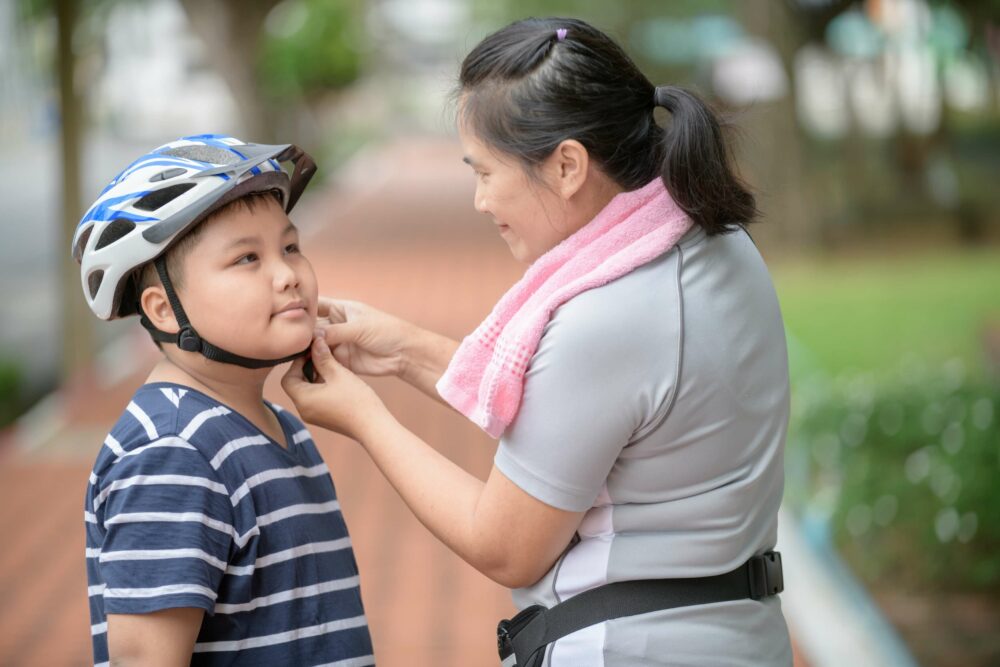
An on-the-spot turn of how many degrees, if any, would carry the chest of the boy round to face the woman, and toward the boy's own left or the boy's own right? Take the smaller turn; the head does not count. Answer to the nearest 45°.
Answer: approximately 45° to the boy's own left

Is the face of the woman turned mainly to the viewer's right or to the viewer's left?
to the viewer's left

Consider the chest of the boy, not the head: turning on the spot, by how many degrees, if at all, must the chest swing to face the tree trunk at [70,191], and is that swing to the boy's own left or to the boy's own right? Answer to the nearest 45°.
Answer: approximately 135° to the boy's own left

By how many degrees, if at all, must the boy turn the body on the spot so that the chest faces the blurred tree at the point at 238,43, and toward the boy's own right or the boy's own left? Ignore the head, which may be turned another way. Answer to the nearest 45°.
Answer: approximately 135° to the boy's own left

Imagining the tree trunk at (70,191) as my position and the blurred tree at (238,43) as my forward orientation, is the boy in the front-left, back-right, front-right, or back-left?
back-right

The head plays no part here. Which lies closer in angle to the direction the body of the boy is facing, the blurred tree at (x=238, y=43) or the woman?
the woman

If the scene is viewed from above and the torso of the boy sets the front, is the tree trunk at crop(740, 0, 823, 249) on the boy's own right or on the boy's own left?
on the boy's own left

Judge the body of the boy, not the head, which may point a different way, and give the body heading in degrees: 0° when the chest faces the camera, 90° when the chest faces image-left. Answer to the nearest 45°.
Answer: approximately 315°
